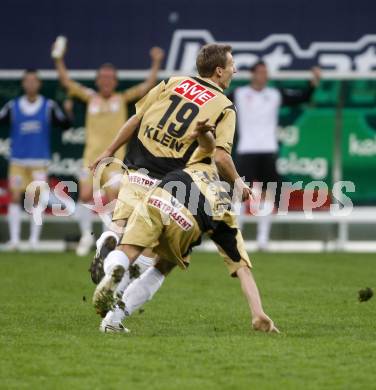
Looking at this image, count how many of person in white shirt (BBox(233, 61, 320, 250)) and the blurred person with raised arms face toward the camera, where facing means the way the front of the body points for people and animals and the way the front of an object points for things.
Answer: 2

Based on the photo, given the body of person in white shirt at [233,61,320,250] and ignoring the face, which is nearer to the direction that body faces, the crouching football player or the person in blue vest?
the crouching football player

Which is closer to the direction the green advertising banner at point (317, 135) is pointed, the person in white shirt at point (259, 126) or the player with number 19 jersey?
the player with number 19 jersey

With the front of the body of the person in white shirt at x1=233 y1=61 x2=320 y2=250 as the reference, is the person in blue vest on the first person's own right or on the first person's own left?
on the first person's own right

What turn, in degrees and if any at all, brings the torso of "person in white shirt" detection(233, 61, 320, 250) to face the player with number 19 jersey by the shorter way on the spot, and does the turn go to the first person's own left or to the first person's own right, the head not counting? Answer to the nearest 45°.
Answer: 0° — they already face them

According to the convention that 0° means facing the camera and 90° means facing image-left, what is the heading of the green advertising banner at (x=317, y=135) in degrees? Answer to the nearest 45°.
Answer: approximately 0°

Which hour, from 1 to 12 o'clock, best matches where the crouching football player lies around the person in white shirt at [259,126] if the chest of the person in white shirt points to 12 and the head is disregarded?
The crouching football player is roughly at 12 o'clock from the person in white shirt.

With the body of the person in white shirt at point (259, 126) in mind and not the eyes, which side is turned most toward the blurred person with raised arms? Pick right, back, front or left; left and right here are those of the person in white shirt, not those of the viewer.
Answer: right

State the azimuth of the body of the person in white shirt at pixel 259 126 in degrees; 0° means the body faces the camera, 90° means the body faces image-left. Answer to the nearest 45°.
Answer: approximately 0°

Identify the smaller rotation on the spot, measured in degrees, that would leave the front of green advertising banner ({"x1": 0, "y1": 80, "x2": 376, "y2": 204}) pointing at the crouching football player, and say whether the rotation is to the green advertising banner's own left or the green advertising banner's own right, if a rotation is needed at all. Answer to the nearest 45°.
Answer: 0° — it already faces them
